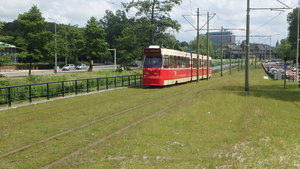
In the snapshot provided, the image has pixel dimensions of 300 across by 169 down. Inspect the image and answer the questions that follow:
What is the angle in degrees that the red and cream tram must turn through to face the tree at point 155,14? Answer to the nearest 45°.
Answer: approximately 135° to its right

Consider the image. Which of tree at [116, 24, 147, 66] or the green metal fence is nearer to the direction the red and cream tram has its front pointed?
the green metal fence

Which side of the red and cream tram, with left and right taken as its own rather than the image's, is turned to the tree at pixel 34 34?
right

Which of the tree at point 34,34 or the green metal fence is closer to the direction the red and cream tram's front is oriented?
the green metal fence

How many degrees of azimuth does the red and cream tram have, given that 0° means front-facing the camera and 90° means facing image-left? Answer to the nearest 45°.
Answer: approximately 45°

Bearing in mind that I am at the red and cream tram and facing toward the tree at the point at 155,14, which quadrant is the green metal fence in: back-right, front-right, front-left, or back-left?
back-left

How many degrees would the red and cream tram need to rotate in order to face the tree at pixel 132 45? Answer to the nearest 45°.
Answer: approximately 135° to its right

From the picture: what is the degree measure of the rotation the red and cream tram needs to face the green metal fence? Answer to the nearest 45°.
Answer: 0° — it already faces it
